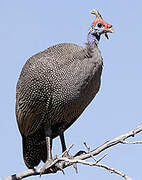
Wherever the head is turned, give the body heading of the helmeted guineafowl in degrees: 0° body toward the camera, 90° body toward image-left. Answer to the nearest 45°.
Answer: approximately 270°
